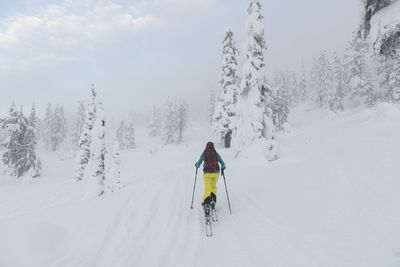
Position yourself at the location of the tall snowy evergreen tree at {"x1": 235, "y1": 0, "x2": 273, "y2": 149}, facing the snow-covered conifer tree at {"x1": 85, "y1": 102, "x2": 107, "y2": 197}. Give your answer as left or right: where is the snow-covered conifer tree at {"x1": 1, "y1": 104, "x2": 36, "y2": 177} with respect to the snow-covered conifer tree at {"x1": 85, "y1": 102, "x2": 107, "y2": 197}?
right

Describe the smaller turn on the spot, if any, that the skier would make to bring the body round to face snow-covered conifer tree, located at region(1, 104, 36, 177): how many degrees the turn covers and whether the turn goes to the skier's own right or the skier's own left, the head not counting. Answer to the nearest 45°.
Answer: approximately 45° to the skier's own left

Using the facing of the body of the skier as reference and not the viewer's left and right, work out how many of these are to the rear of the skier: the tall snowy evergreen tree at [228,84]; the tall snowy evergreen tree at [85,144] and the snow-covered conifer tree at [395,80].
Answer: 0

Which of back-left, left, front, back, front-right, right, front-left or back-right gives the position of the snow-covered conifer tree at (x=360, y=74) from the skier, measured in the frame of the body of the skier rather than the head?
front-right

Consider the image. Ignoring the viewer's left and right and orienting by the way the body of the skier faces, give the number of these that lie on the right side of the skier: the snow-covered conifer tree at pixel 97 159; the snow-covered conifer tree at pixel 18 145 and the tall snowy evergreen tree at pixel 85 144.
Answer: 0

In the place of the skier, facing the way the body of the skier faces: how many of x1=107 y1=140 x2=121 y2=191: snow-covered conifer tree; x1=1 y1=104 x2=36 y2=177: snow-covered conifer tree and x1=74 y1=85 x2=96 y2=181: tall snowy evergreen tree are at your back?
0

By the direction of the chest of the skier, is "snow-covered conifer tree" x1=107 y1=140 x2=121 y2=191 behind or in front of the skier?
in front

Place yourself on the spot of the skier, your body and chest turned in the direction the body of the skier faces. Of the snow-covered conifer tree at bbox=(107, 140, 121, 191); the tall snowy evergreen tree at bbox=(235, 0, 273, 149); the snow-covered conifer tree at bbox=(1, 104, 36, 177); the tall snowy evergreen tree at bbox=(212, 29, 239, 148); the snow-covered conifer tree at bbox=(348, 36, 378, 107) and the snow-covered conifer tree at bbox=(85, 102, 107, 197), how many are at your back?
0

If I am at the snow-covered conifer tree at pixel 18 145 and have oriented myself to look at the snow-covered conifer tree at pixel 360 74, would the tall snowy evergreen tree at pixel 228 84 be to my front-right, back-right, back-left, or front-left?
front-right

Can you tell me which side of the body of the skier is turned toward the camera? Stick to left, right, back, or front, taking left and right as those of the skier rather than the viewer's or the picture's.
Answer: back

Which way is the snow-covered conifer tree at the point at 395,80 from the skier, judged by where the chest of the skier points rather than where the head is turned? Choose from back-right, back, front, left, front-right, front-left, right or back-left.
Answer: front-right

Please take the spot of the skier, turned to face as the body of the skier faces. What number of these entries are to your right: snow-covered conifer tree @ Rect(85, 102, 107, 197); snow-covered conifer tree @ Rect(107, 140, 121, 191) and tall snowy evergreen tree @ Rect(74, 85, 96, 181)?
0

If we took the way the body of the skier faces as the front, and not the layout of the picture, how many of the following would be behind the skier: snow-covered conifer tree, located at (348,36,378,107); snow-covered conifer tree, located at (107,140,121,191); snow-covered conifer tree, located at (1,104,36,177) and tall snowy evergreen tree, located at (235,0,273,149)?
0

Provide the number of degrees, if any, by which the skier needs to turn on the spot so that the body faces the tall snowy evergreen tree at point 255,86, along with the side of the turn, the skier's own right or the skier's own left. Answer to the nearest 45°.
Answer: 0° — they already face it

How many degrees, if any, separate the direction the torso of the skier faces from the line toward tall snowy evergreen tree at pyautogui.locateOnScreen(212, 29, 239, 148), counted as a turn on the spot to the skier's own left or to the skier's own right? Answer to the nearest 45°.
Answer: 0° — they already face it
